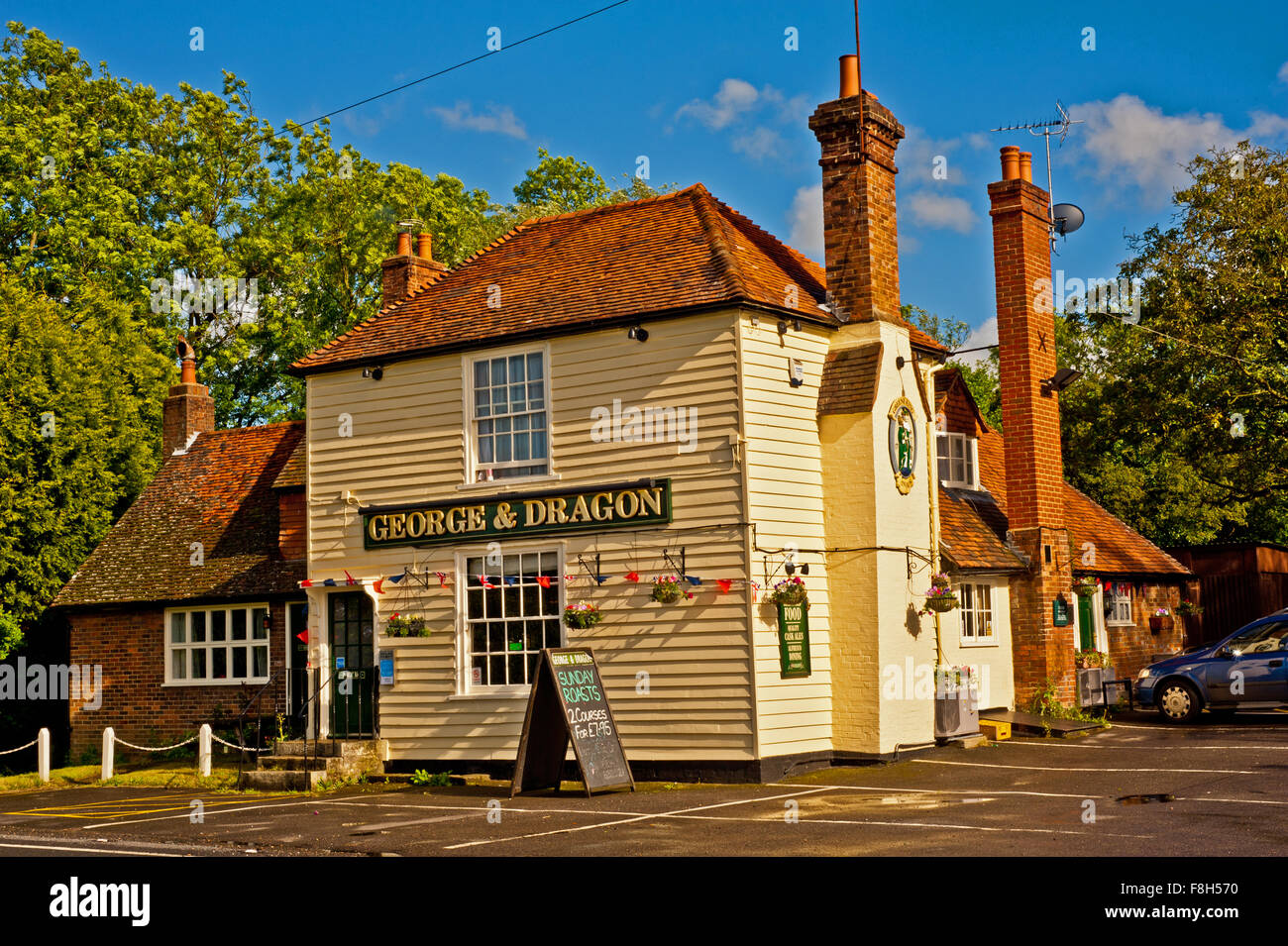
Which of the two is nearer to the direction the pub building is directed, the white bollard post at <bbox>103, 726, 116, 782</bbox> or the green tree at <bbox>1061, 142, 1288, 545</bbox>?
the white bollard post

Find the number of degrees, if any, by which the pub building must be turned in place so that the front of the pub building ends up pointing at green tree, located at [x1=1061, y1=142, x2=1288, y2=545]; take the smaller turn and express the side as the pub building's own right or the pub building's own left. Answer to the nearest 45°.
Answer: approximately 180°

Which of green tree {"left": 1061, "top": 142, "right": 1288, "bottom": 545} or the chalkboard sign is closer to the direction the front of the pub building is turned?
the chalkboard sign

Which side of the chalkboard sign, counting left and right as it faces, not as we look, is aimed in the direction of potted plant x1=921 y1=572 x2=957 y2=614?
left

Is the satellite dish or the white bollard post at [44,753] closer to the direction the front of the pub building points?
the white bollard post

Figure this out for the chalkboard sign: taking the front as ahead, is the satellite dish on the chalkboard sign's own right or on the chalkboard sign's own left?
on the chalkboard sign's own left

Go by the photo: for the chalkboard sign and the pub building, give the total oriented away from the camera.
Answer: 0

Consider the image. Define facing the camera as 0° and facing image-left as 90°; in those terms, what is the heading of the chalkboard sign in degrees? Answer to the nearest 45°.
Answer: approximately 315°

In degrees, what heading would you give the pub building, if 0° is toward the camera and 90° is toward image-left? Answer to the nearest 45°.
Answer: approximately 45°
